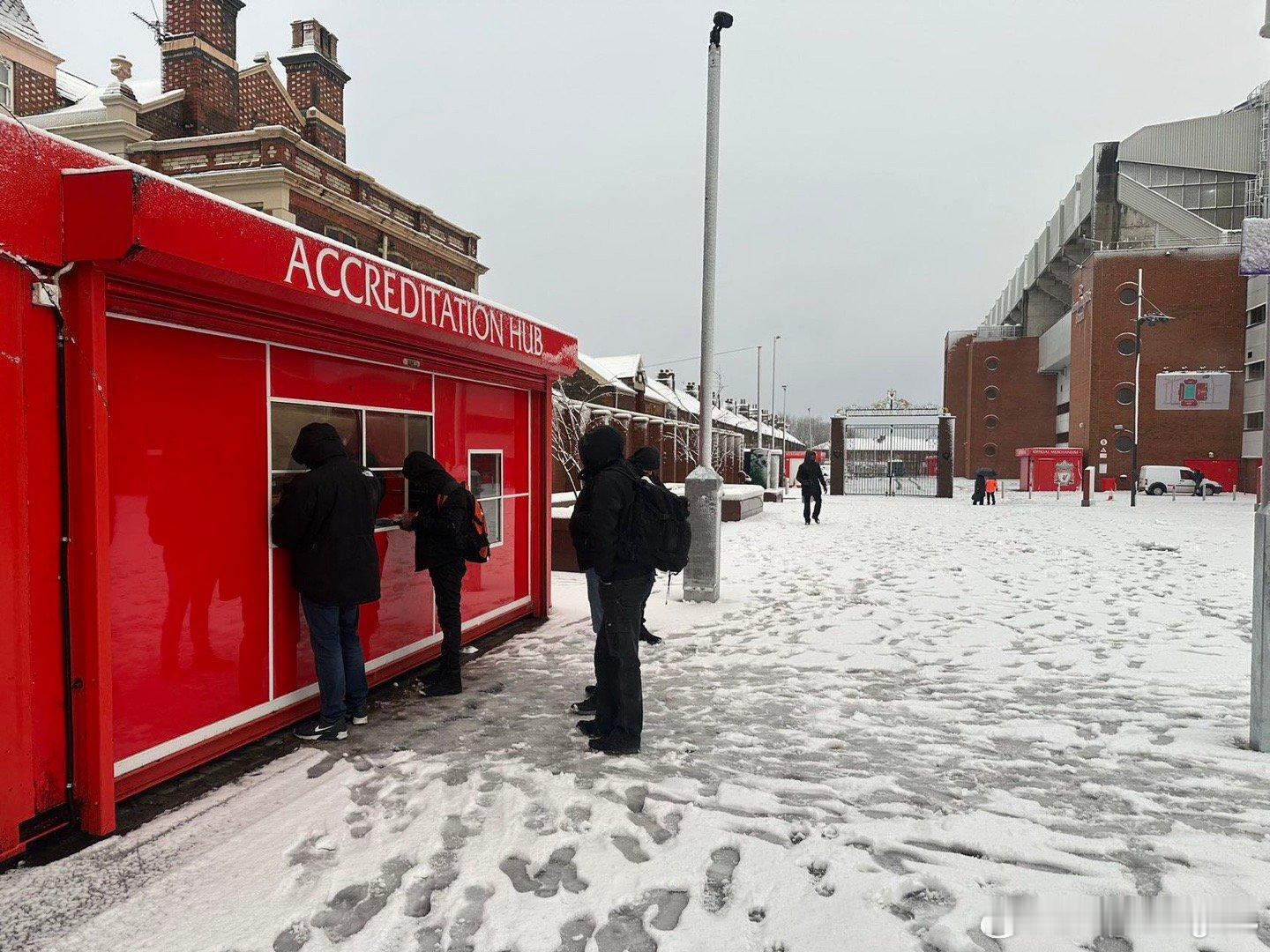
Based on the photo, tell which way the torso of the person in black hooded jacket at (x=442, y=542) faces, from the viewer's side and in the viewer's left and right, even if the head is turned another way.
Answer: facing to the left of the viewer

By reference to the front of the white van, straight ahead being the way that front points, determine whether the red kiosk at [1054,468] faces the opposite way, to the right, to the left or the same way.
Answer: to the right

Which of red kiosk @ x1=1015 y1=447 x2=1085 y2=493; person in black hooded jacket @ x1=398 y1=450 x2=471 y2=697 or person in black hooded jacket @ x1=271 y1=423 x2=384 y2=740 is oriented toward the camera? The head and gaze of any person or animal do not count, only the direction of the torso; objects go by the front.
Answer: the red kiosk

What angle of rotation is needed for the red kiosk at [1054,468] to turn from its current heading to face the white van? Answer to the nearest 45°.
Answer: approximately 135° to its left

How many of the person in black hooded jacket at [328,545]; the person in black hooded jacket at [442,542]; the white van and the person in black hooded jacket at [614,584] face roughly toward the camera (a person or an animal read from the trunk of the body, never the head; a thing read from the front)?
0

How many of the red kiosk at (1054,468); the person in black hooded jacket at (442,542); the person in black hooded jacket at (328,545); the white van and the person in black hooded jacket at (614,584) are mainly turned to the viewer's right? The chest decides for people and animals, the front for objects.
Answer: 1

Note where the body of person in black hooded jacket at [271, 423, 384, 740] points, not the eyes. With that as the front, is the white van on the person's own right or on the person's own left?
on the person's own right

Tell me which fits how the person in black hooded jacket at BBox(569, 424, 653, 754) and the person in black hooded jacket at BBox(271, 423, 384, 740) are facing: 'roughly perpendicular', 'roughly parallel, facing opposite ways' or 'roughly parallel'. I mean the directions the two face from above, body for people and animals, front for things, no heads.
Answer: roughly parallel

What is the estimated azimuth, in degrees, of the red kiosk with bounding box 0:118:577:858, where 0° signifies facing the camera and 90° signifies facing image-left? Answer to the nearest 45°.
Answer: approximately 315°

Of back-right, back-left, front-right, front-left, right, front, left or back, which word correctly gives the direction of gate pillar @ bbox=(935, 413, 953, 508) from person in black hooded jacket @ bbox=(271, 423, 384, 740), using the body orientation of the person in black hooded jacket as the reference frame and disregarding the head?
right

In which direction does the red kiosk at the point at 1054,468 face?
toward the camera

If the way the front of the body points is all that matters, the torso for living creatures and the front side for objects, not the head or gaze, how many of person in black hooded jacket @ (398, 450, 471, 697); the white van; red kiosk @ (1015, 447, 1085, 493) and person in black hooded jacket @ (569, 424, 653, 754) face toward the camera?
1

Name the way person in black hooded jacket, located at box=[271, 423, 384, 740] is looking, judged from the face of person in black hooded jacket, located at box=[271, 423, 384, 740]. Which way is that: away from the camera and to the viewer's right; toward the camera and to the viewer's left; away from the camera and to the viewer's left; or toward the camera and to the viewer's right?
away from the camera and to the viewer's left

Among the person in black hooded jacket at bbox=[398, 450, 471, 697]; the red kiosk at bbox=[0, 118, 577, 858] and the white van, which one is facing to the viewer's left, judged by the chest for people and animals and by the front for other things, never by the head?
the person in black hooded jacket

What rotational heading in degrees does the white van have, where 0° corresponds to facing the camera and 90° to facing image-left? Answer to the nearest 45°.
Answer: approximately 270°

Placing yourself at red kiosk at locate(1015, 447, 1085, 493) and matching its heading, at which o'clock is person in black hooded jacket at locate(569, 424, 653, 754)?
The person in black hooded jacket is roughly at 12 o'clock from the red kiosk.

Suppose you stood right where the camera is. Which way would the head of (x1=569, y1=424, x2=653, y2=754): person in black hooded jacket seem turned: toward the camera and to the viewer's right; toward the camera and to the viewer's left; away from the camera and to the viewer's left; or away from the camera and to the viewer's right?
away from the camera and to the viewer's left

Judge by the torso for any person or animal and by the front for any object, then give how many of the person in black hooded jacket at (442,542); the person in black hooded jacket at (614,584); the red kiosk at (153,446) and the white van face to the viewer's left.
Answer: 2

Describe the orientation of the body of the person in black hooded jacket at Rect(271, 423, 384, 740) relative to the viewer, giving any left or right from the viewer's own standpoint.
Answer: facing away from the viewer and to the left of the viewer

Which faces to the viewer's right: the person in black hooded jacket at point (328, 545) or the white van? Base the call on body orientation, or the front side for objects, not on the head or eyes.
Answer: the white van
